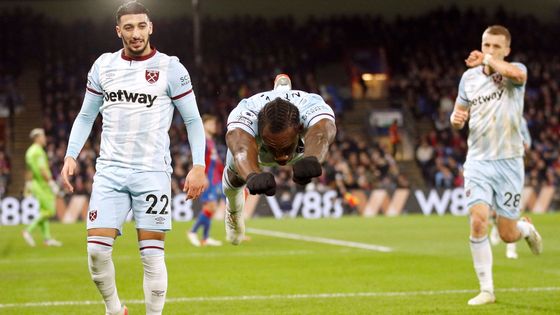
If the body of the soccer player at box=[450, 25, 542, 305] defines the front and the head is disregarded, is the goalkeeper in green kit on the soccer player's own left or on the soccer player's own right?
on the soccer player's own right

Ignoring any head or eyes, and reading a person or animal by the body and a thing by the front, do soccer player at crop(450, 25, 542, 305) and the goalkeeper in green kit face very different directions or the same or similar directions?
very different directions

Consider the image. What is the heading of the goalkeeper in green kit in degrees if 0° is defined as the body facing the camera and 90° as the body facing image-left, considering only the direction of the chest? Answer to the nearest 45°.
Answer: approximately 270°

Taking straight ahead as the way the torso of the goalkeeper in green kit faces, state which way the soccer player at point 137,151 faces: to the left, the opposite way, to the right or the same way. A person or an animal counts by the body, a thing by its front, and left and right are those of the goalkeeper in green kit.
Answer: to the right

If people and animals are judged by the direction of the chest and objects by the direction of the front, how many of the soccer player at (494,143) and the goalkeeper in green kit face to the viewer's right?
1

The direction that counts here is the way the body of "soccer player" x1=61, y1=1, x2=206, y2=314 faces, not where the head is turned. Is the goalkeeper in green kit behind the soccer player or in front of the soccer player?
behind

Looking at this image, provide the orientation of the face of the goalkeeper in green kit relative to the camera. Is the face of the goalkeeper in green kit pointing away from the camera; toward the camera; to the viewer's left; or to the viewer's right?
to the viewer's right

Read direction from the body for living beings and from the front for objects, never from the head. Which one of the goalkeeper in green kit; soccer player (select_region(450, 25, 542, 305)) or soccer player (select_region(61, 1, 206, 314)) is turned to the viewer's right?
the goalkeeper in green kit

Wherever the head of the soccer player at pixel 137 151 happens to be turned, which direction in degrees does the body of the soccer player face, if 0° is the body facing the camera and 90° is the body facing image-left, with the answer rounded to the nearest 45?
approximately 0°

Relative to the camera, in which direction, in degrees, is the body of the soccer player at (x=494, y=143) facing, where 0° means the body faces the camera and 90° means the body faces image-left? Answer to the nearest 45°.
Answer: approximately 45°
